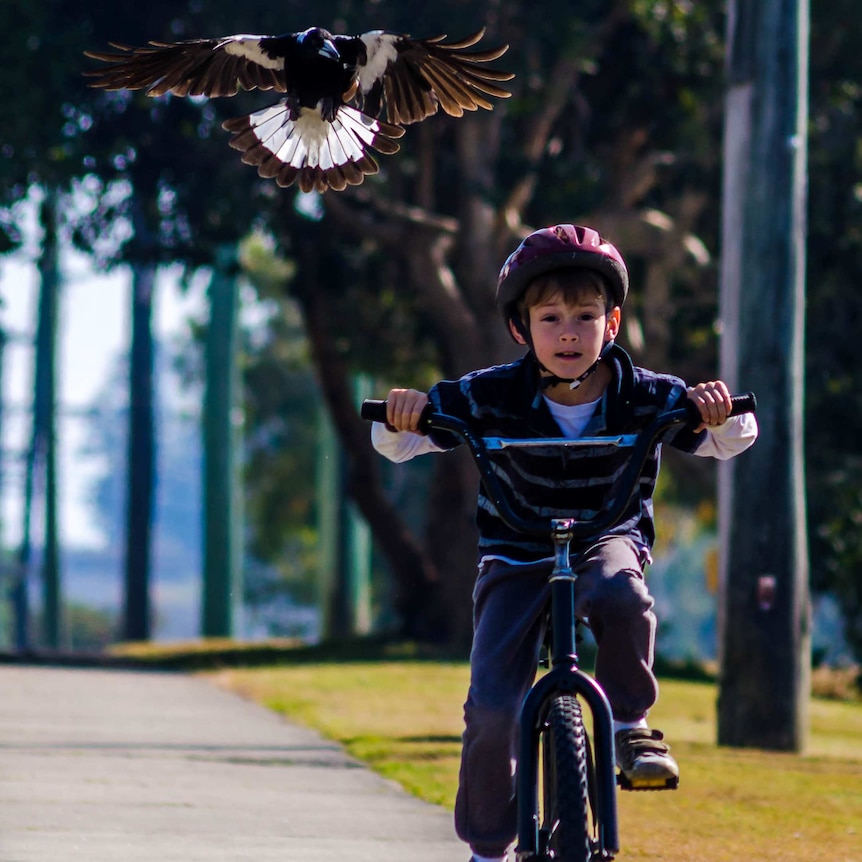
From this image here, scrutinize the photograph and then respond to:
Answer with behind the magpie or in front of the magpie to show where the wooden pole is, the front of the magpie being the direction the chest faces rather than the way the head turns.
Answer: behind

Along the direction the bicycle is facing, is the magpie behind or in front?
behind

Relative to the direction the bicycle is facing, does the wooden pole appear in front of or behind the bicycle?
behind

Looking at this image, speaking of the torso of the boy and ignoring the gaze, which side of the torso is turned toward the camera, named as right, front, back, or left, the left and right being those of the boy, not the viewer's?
front

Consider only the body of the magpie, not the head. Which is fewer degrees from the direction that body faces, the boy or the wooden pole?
the boy

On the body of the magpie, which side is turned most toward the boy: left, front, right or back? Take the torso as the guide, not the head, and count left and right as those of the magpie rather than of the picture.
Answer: front

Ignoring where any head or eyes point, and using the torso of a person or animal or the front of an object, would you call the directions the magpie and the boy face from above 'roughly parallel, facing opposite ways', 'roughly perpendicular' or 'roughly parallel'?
roughly parallel

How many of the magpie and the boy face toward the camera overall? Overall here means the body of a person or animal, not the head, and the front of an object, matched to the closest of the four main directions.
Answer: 2
